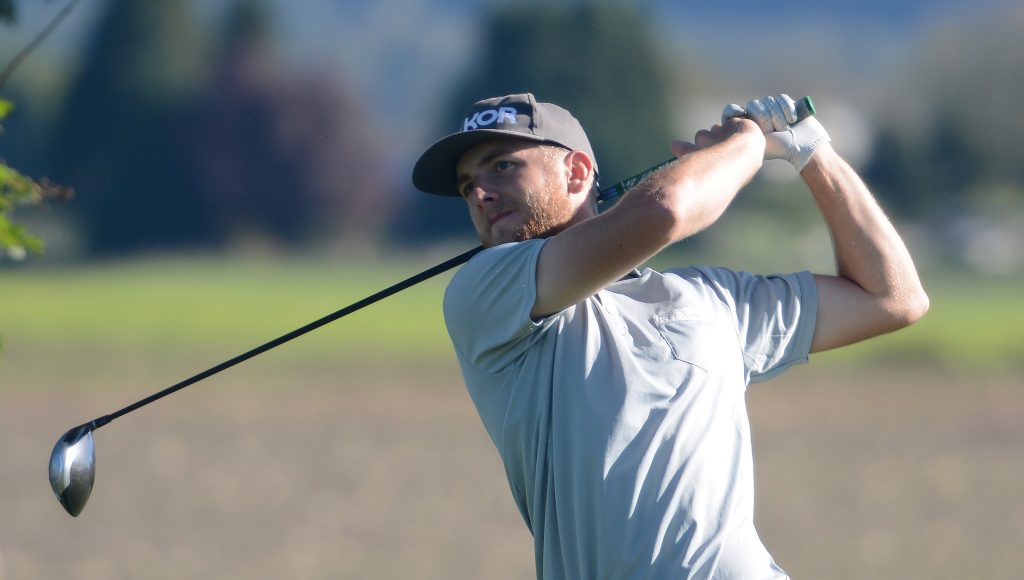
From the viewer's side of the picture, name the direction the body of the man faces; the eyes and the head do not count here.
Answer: toward the camera

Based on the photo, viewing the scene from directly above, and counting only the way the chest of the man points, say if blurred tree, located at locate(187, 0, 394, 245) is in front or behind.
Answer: behind

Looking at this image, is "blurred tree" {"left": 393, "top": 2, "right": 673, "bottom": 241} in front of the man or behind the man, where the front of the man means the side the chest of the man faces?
behind

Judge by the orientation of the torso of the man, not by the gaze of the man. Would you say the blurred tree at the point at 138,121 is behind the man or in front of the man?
behind

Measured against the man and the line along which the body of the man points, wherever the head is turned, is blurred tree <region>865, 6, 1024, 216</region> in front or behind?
behind

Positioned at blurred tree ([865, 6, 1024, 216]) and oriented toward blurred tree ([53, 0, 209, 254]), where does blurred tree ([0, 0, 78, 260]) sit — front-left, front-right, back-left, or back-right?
front-left

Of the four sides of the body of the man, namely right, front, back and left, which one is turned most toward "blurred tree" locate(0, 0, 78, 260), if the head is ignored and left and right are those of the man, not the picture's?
right
